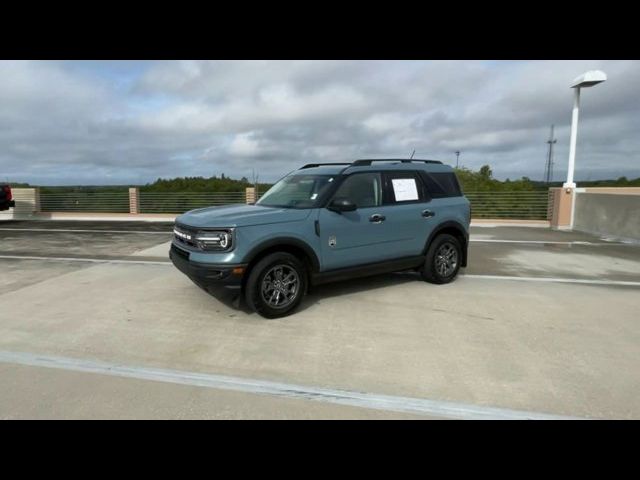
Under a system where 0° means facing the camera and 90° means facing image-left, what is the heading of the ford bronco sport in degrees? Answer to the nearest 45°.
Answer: approximately 45°

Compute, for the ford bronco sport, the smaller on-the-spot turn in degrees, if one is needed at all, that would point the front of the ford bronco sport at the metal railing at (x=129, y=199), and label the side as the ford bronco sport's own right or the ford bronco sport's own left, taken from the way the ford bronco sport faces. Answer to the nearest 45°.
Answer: approximately 90° to the ford bronco sport's own right

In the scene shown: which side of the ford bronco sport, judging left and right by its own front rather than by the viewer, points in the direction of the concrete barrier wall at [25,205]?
right

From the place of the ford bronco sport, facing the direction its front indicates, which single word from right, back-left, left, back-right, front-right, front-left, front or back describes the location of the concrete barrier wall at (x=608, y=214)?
back

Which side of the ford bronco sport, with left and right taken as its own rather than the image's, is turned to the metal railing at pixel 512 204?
back

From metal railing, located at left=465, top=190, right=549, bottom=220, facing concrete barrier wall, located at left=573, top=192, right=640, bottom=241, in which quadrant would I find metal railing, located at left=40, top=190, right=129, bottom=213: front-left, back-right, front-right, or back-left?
back-right

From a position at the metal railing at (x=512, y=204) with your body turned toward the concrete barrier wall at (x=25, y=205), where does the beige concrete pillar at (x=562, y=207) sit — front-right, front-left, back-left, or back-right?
back-left

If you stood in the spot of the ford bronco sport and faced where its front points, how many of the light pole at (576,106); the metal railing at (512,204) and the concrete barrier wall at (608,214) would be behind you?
3

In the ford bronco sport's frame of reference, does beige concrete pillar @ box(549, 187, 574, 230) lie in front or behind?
behind

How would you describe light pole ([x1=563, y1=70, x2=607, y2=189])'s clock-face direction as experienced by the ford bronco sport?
The light pole is roughly at 6 o'clock from the ford bronco sport.
